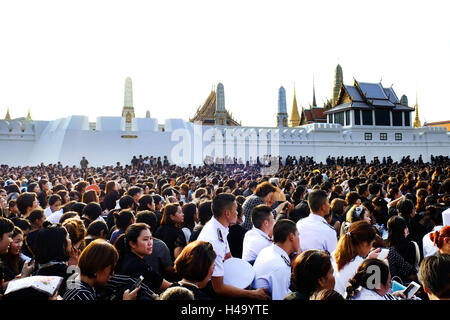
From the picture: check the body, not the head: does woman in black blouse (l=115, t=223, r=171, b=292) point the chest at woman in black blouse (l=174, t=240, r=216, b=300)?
no

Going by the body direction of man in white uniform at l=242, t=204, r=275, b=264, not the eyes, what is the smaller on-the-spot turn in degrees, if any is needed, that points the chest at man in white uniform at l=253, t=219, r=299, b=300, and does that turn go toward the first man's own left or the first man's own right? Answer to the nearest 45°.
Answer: approximately 135° to the first man's own right

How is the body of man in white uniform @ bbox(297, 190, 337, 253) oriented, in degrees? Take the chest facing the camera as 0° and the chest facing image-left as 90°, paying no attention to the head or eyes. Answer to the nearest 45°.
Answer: approximately 225°

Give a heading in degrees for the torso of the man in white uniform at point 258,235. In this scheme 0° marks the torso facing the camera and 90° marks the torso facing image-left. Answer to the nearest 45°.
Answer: approximately 225°

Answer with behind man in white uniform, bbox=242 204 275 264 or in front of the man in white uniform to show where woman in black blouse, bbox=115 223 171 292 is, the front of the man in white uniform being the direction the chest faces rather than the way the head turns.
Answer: behind

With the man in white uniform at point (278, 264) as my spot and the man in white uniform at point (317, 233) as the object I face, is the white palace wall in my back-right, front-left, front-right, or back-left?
front-left

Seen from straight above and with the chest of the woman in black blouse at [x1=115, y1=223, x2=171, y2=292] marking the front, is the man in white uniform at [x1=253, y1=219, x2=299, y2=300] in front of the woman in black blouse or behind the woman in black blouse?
in front

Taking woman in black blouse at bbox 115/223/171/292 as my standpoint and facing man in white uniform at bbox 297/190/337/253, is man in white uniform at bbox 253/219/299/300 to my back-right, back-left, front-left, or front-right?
front-right
